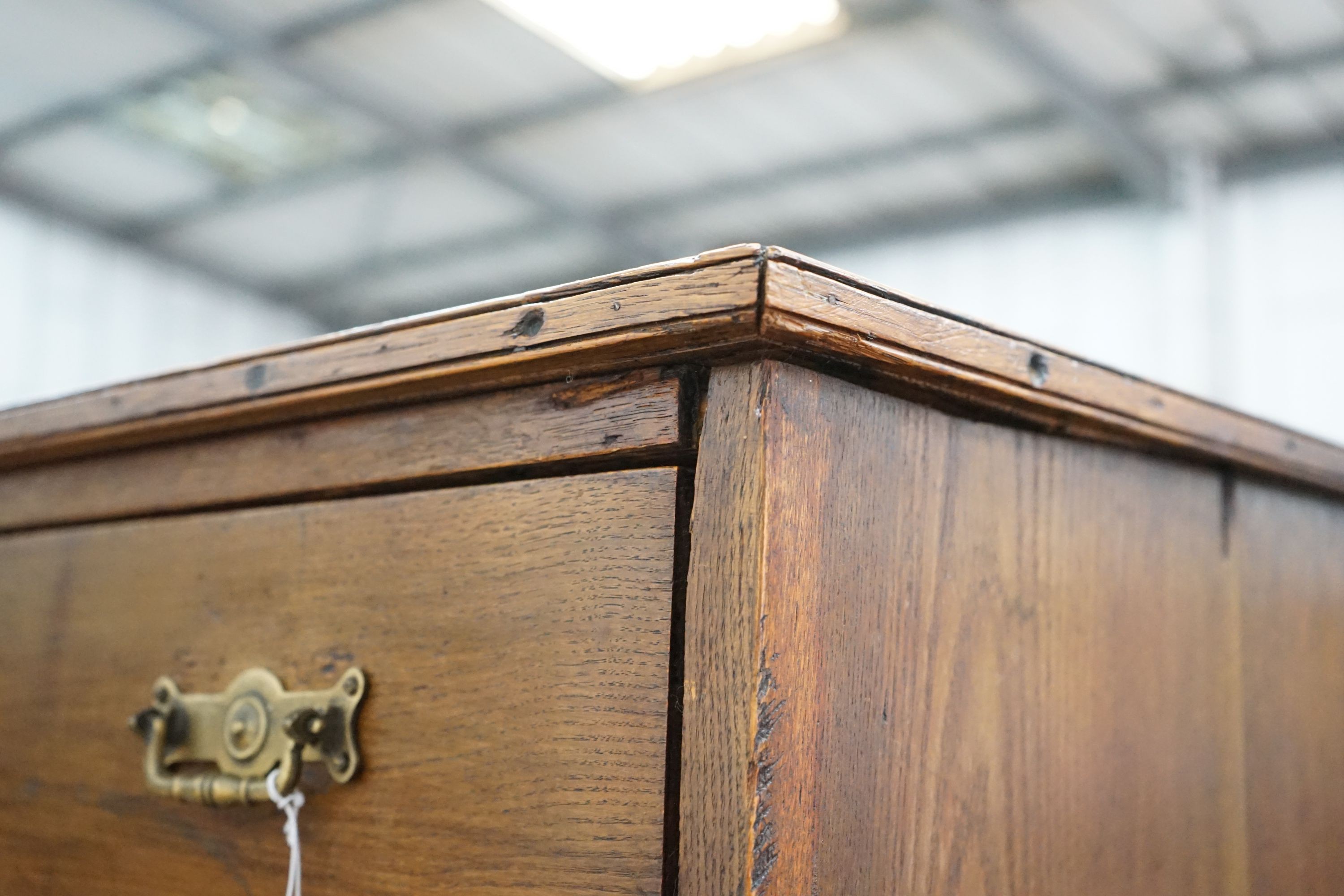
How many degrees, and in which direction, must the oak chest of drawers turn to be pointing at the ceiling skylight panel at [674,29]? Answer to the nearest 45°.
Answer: approximately 135° to its right

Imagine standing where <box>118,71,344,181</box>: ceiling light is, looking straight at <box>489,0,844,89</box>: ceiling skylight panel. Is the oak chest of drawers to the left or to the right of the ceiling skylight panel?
right

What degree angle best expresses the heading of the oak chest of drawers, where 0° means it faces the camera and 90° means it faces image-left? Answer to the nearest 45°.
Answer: approximately 45°

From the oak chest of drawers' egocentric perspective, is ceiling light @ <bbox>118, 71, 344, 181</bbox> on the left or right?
on its right
